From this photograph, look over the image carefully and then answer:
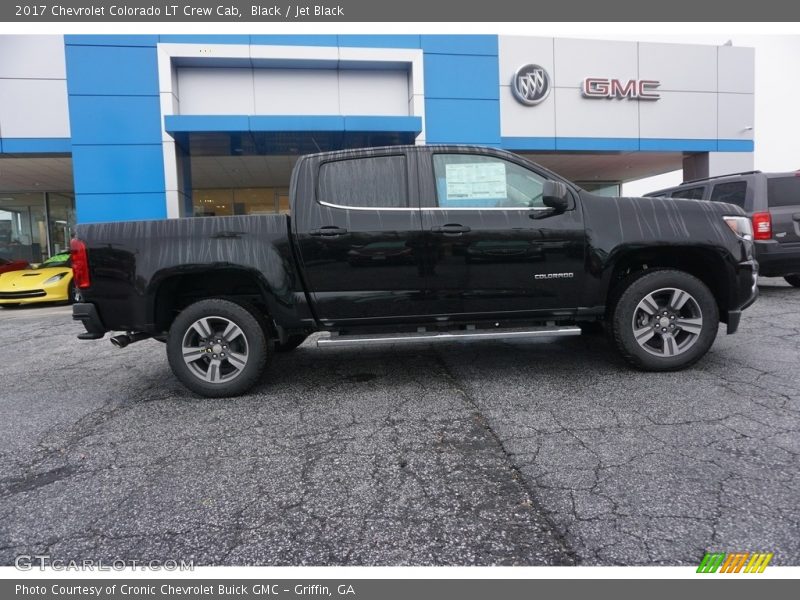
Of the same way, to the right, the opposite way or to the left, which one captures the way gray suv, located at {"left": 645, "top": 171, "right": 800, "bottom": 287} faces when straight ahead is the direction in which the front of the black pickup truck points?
to the left

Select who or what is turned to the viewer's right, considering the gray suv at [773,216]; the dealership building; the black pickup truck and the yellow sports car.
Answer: the black pickup truck

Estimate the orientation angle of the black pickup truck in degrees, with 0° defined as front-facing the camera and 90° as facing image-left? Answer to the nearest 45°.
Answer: approximately 270°

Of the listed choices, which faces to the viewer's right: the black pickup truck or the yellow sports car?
the black pickup truck

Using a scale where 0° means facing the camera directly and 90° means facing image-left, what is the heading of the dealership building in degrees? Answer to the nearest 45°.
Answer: approximately 0°

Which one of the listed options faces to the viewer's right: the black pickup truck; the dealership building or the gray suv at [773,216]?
the black pickup truck

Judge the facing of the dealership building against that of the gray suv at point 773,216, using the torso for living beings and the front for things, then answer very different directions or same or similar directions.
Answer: very different directions

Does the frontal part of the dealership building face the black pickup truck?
yes

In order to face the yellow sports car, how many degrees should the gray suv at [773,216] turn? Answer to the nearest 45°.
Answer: approximately 45° to its left

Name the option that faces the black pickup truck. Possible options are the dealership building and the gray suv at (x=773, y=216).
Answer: the dealership building

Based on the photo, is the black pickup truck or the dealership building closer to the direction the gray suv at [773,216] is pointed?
the dealership building

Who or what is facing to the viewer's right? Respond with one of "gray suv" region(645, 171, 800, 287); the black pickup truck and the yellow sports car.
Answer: the black pickup truck

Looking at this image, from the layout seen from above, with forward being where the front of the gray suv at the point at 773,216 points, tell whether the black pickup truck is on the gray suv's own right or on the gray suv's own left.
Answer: on the gray suv's own left
